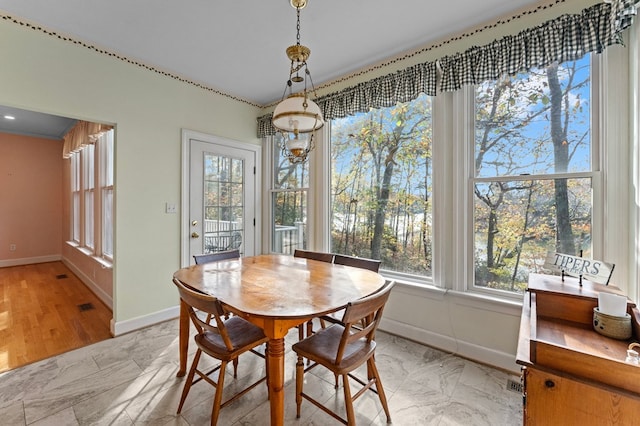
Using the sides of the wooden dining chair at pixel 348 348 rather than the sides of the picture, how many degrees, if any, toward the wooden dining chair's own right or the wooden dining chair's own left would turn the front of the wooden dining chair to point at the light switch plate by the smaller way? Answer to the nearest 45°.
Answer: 0° — it already faces it

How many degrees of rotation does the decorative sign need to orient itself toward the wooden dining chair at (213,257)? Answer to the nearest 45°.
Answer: approximately 45° to its right

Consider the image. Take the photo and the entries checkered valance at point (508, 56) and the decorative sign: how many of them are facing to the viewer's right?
0

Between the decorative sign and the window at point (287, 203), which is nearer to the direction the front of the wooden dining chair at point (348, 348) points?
the window

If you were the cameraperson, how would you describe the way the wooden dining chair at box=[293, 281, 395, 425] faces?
facing away from the viewer and to the left of the viewer

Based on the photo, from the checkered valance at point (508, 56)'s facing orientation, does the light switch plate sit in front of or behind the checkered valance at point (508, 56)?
in front

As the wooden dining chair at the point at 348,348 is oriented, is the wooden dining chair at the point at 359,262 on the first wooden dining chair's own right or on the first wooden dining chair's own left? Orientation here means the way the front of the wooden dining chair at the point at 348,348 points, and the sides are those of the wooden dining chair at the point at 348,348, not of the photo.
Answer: on the first wooden dining chair's own right

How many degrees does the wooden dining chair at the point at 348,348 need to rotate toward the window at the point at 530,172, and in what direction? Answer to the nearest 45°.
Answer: approximately 90° to its right

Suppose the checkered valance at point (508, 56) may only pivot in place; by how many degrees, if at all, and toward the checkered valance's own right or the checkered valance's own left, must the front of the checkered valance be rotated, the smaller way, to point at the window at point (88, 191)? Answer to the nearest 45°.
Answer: approximately 45° to the checkered valance's own right

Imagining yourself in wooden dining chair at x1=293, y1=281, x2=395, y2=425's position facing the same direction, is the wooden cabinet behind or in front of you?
behind

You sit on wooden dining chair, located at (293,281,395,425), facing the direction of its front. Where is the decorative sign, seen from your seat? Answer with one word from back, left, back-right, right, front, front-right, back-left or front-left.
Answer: back-right

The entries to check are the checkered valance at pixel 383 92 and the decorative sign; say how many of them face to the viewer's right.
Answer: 0

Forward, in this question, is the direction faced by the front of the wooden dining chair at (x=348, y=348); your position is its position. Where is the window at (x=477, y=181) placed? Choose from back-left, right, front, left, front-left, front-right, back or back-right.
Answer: right

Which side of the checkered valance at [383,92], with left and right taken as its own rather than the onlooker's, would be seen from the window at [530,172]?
left
